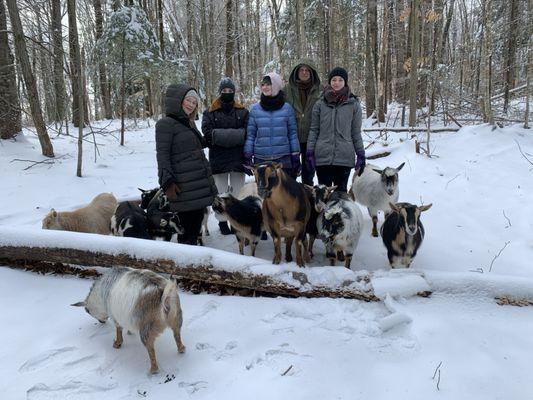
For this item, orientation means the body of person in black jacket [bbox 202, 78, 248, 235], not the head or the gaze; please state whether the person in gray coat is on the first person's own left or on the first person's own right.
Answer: on the first person's own left

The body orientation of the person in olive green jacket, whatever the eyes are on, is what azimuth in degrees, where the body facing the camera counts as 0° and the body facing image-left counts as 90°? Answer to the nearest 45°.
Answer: approximately 0°

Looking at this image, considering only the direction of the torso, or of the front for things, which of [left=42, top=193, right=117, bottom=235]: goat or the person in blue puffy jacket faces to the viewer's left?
the goat

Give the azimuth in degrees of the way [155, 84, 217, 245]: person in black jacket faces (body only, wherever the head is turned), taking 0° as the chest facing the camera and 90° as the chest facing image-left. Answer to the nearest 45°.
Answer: approximately 315°

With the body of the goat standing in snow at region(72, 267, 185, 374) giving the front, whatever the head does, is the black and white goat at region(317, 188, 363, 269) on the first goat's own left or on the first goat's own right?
on the first goat's own right

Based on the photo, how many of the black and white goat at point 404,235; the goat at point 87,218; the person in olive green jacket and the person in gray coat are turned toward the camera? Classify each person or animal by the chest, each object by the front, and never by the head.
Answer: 3

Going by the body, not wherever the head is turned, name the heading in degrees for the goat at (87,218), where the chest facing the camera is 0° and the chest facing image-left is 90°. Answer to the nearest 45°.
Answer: approximately 90°

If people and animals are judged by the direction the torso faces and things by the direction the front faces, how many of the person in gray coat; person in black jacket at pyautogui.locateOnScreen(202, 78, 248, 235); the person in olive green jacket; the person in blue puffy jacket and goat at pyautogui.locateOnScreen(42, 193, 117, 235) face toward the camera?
4
